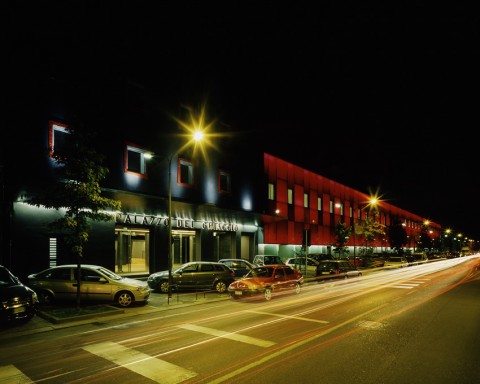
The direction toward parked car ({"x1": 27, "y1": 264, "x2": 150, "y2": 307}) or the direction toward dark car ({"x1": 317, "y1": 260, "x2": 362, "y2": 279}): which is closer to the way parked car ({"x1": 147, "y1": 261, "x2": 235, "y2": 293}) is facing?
the parked car

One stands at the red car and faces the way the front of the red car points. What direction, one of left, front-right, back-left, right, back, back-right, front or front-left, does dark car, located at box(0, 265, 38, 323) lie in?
front

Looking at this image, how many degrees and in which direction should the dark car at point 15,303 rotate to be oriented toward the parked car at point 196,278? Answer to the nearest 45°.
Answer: approximately 90° to its left

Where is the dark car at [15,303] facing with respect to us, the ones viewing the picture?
facing the viewer and to the right of the viewer

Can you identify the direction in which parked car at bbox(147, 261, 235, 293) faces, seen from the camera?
facing to the left of the viewer

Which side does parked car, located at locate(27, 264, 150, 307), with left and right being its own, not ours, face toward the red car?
front

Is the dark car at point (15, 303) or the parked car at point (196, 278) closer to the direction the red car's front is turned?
the dark car

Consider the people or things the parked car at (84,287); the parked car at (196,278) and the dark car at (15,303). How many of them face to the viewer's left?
1

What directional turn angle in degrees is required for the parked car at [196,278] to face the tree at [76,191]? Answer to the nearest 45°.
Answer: approximately 45° to its left

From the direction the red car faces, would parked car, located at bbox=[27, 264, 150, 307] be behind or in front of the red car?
in front

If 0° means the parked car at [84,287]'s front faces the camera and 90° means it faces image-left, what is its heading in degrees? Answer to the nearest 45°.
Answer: approximately 270°

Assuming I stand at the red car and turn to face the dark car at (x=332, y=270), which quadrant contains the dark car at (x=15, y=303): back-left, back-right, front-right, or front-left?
back-left

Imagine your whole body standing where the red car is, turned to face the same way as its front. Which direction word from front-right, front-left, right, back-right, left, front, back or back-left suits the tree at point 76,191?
front

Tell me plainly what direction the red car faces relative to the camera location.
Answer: facing the viewer and to the left of the viewer
